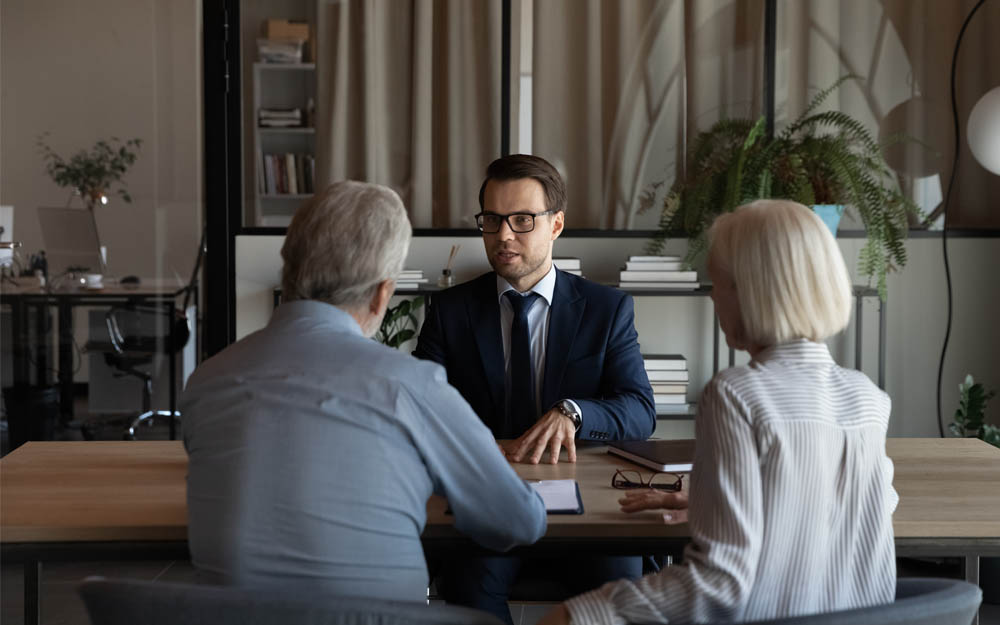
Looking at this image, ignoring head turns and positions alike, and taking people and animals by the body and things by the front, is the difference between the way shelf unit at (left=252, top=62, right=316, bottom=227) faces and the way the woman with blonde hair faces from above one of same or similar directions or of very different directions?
very different directions

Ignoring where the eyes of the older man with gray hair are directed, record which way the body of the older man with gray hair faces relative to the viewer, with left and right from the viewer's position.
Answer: facing away from the viewer and to the right of the viewer

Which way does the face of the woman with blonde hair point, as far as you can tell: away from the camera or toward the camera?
away from the camera

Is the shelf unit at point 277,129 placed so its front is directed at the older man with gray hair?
yes

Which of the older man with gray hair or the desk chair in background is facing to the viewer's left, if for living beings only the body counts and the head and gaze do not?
the desk chair in background

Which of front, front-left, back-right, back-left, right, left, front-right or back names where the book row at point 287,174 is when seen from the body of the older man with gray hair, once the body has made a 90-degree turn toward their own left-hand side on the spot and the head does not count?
front-right

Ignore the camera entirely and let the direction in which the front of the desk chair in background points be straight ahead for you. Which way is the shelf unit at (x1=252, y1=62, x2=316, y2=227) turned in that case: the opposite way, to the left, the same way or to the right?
to the left

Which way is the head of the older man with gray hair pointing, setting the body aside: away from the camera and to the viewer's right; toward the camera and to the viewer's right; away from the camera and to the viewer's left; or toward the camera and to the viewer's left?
away from the camera and to the viewer's right

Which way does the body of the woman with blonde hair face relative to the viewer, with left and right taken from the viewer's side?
facing away from the viewer and to the left of the viewer

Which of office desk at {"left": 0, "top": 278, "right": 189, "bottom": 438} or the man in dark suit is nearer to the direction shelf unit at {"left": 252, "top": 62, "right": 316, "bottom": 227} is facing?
the man in dark suit
